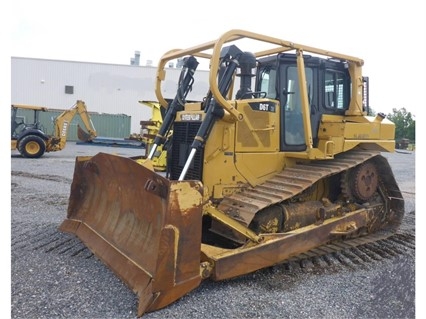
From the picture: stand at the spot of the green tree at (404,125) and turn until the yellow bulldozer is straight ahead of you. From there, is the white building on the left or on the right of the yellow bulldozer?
right

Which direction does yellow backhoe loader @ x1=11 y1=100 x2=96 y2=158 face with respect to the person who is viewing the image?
facing to the left of the viewer

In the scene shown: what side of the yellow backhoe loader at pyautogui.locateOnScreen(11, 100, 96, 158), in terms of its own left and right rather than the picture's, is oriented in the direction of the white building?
right

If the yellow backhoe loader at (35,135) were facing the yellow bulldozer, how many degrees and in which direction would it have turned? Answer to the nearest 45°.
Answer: approximately 90° to its left

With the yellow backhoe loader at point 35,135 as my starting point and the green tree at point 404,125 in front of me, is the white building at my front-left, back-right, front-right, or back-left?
front-left

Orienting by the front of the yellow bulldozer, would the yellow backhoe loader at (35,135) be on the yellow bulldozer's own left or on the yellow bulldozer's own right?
on the yellow bulldozer's own right

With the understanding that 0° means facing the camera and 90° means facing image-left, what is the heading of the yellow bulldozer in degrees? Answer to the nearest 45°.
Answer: approximately 45°

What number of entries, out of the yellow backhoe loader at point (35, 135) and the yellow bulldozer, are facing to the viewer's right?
0

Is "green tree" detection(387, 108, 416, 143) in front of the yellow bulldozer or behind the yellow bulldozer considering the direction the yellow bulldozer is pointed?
behind

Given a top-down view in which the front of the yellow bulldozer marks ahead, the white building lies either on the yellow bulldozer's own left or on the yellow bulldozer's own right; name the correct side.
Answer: on the yellow bulldozer's own right
